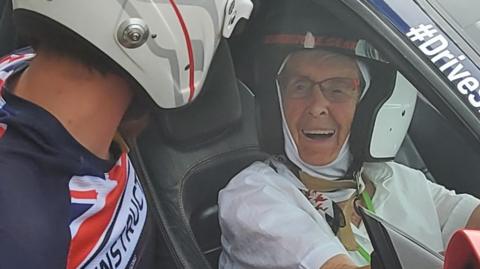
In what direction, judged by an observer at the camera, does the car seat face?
facing the viewer and to the right of the viewer

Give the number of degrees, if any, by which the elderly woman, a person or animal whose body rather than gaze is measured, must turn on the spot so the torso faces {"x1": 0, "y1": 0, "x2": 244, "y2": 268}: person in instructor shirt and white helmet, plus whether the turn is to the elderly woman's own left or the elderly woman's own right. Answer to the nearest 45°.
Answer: approximately 90° to the elderly woman's own right

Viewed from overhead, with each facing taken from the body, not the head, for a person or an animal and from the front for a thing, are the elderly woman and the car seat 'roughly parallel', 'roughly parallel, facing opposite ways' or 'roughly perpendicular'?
roughly parallel

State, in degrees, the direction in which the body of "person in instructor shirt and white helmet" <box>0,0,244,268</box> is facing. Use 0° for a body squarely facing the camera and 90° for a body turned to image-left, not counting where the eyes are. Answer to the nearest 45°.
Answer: approximately 270°

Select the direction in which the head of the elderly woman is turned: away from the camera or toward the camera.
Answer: toward the camera
